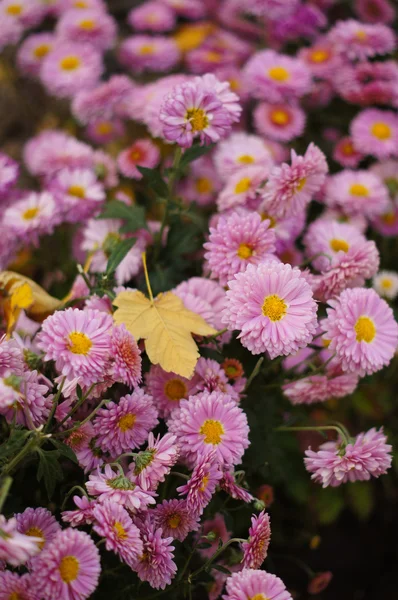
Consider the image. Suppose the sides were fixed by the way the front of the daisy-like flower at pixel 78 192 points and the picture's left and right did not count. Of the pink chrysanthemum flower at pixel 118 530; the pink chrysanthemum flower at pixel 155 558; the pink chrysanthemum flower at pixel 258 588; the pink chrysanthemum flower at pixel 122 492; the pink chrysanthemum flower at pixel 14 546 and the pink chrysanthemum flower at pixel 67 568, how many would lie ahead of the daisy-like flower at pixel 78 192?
6

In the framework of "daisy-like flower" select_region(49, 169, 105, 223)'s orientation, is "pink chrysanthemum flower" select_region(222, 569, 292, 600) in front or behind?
in front

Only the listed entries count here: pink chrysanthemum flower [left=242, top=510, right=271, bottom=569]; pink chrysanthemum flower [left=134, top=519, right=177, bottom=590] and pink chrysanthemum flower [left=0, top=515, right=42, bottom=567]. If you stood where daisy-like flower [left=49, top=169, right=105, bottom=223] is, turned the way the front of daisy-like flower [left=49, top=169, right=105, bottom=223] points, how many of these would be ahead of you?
3

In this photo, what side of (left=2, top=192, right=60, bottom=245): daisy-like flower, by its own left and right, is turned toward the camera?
front

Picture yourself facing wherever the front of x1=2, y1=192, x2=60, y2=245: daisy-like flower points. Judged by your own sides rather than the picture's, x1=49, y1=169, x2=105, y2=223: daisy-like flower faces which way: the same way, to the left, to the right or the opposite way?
the same way

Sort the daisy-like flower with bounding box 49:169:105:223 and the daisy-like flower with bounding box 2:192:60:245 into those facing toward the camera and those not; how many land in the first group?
2

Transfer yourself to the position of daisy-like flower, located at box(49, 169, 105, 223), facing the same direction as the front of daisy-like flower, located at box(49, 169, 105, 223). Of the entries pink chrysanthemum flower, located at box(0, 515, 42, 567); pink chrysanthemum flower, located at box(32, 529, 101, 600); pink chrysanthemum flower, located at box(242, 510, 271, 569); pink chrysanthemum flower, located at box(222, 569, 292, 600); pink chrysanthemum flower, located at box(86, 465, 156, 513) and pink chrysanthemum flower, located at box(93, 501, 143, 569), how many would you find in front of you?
6

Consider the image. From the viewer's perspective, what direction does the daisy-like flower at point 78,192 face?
toward the camera
